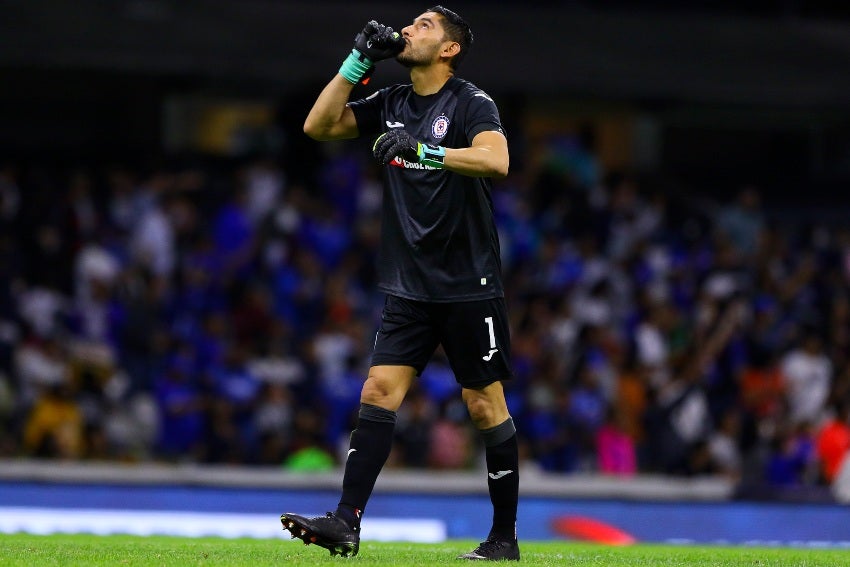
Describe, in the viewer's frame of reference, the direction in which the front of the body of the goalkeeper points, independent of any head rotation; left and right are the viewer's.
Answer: facing the viewer and to the left of the viewer
